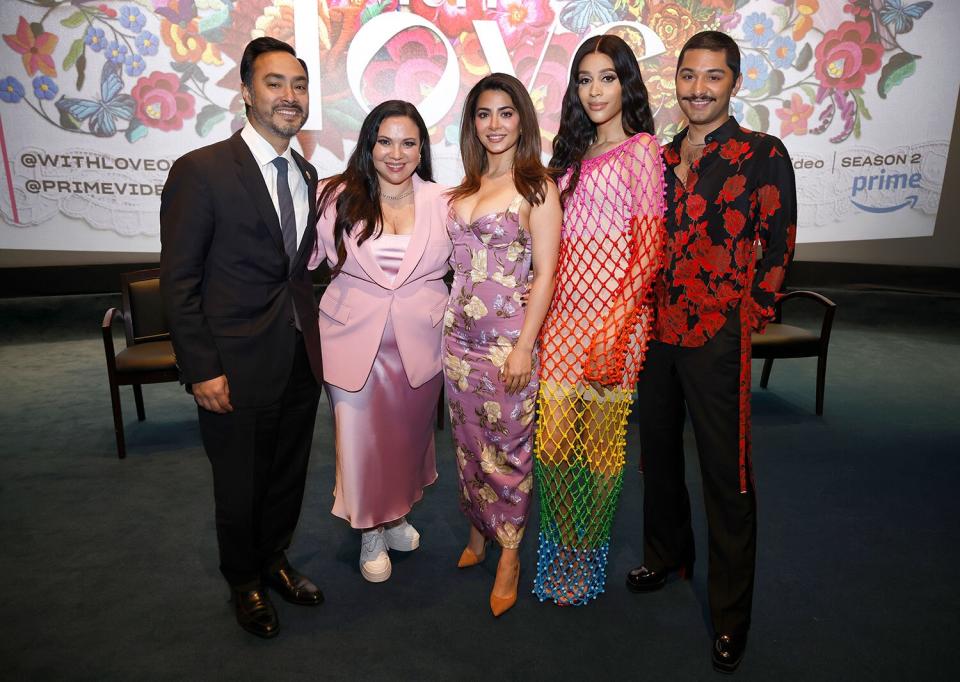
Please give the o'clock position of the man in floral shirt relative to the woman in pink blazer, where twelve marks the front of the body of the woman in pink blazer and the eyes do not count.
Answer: The man in floral shirt is roughly at 10 o'clock from the woman in pink blazer.

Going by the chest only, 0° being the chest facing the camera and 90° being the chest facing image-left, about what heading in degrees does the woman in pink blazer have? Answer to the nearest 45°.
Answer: approximately 0°

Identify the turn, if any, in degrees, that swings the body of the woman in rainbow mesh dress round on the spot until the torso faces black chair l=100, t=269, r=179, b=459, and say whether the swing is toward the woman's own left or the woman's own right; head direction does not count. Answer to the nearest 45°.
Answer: approximately 90° to the woman's own right

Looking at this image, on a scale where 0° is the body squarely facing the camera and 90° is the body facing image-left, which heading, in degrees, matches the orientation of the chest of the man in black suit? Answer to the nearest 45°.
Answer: approximately 315°

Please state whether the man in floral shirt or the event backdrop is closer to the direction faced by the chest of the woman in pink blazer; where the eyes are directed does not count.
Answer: the man in floral shirt

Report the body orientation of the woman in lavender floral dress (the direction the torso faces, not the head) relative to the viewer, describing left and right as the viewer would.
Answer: facing the viewer and to the left of the viewer

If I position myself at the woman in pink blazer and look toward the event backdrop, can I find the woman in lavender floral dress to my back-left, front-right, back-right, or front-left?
back-right

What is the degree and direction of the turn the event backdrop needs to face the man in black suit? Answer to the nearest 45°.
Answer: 0° — it already faces them

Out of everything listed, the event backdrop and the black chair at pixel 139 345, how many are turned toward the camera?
2

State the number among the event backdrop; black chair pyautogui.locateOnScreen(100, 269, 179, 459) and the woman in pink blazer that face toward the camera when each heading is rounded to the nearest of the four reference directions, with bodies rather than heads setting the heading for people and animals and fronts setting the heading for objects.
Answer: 3

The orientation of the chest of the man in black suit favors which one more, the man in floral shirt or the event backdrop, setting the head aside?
the man in floral shirt

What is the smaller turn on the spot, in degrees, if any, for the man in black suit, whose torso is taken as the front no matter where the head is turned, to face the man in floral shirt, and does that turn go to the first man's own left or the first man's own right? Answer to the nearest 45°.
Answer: approximately 45° to the first man's own left

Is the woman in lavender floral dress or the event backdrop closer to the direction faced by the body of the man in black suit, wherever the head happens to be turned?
the woman in lavender floral dress

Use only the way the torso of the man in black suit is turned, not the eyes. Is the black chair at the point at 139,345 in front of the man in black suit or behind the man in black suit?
behind
